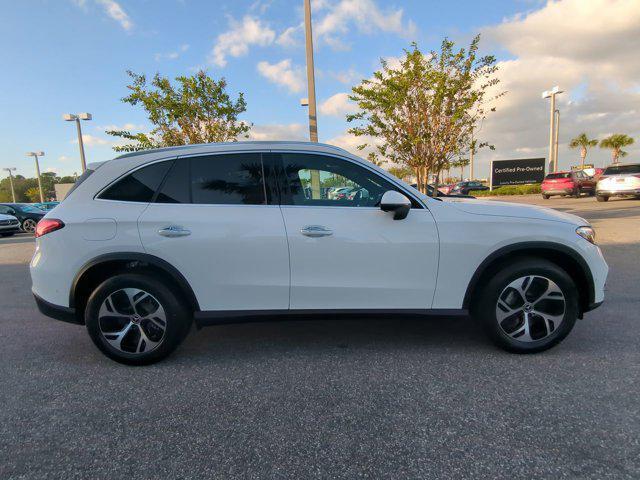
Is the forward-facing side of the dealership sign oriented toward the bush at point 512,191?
yes

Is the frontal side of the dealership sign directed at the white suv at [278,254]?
yes

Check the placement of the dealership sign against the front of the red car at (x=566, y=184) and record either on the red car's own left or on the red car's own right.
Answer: on the red car's own left

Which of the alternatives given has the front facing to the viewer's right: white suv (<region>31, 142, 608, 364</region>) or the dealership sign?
the white suv

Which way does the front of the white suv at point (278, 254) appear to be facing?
to the viewer's right

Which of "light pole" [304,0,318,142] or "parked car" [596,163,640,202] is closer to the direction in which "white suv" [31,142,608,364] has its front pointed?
the parked car

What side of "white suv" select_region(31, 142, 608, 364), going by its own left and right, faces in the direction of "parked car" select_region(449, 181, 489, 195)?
left

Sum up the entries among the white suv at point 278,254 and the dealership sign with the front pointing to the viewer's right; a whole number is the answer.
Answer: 1
